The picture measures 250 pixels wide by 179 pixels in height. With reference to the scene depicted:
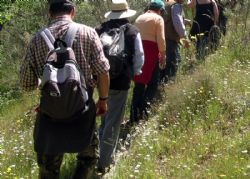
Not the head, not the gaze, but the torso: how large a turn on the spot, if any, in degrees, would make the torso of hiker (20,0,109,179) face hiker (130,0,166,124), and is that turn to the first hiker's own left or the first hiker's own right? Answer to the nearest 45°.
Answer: approximately 45° to the first hiker's own right

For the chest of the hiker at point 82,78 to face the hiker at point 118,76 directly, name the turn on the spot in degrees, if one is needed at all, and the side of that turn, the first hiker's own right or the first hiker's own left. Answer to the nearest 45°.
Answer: approximately 45° to the first hiker's own right

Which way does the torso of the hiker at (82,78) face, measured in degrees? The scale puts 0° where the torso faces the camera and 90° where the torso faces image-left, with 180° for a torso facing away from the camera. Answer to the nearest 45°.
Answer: approximately 180°
